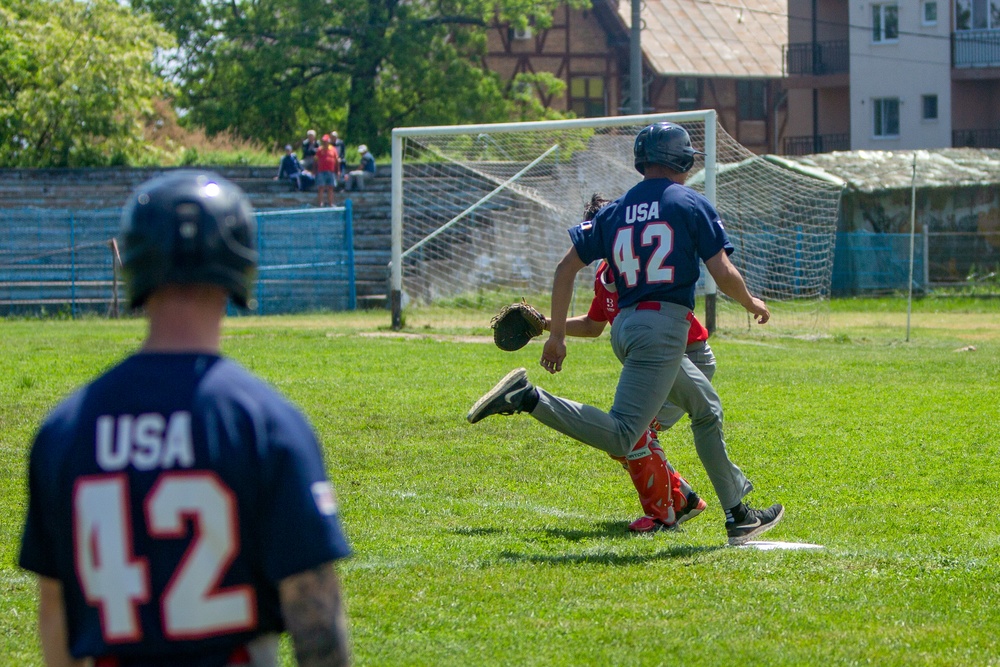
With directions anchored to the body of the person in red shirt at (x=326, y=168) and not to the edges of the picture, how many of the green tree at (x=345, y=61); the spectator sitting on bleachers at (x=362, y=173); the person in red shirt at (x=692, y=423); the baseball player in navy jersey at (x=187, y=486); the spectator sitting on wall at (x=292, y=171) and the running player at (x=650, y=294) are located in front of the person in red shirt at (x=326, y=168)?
3

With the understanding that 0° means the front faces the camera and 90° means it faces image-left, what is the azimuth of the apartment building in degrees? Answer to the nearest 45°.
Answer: approximately 0°

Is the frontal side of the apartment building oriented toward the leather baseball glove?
yes

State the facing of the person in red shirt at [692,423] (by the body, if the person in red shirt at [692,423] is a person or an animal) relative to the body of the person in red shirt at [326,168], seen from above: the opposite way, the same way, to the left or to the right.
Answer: to the right

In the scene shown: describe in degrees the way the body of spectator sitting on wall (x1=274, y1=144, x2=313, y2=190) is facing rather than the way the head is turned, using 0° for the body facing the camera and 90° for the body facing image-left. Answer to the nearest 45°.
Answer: approximately 315°

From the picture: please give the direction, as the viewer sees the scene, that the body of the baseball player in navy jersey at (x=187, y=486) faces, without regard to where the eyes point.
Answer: away from the camera

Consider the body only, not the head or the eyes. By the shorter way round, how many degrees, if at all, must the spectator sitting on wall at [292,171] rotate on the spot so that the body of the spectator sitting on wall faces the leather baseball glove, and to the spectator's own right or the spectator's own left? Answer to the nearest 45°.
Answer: approximately 45° to the spectator's own right

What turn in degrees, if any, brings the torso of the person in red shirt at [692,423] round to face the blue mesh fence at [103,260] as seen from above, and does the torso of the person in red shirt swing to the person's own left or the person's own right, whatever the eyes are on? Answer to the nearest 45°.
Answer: approximately 45° to the person's own right

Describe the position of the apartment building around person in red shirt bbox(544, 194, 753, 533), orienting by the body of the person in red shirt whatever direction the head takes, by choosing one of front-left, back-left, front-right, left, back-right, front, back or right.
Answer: right

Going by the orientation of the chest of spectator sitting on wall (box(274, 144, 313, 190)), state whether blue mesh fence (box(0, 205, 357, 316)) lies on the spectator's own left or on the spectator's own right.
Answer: on the spectator's own right

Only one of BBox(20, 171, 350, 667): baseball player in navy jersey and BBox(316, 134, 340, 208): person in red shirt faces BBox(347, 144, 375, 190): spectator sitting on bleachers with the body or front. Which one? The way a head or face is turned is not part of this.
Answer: the baseball player in navy jersey

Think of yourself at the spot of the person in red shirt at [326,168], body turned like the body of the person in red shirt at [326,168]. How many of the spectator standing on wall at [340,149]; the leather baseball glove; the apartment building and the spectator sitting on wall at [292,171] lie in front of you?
1

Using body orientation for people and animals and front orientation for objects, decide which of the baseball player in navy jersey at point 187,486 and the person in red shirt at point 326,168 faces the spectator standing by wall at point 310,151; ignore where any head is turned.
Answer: the baseball player in navy jersey

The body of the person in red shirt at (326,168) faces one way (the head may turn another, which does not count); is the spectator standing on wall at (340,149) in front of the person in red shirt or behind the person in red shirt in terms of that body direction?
behind

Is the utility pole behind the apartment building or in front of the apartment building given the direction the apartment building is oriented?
in front

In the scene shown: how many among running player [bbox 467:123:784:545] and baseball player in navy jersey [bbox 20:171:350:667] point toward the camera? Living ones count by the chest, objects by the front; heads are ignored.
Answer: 0

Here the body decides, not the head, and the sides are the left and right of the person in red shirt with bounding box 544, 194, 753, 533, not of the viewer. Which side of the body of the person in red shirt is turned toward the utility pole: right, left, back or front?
right

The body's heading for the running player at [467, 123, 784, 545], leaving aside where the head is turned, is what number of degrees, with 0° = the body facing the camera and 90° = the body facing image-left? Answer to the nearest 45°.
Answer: approximately 225°

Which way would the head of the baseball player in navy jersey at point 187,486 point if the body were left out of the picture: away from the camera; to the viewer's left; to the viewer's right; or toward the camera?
away from the camera
